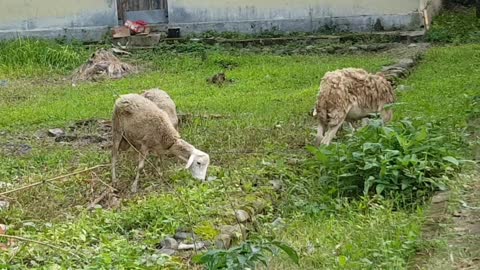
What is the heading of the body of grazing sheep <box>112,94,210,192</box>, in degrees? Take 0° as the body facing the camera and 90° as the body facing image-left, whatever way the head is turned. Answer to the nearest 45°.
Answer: approximately 315°

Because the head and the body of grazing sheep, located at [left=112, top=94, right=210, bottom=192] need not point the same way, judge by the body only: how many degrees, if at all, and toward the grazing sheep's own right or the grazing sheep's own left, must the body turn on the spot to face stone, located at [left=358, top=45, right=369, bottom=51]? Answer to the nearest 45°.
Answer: approximately 90° to the grazing sheep's own left

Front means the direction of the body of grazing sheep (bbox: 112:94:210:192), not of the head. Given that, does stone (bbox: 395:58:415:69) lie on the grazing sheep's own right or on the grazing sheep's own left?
on the grazing sheep's own left

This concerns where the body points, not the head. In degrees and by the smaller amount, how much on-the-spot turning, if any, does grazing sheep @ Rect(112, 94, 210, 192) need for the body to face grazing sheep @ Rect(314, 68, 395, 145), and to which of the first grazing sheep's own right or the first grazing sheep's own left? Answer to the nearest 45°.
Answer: approximately 45° to the first grazing sheep's own left

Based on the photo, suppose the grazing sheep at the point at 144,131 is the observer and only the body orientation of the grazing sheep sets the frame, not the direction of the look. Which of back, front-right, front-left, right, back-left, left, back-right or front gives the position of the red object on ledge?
back-left

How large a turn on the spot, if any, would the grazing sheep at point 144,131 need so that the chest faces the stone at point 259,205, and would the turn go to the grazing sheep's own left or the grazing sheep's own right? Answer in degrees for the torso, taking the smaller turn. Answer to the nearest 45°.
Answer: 0° — it already faces it

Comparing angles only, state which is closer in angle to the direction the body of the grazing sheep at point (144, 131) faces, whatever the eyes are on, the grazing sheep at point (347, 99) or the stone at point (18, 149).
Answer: the grazing sheep

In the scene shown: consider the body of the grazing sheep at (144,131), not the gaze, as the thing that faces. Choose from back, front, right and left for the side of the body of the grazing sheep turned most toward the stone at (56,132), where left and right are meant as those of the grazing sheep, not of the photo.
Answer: back

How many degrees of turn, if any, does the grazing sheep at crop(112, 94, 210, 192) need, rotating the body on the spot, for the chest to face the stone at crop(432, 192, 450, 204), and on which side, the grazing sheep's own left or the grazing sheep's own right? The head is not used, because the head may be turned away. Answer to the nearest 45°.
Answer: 0° — it already faces it
